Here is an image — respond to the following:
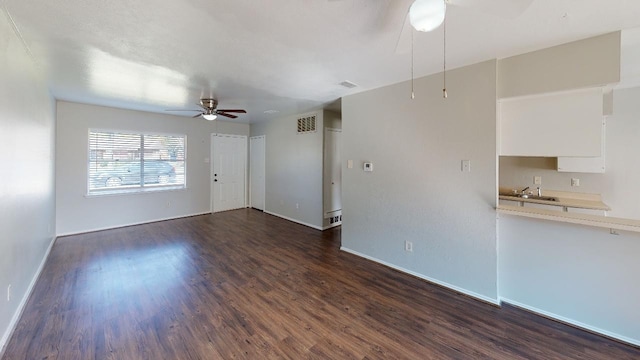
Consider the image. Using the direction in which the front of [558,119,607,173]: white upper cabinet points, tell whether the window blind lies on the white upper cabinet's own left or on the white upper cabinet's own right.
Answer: on the white upper cabinet's own right

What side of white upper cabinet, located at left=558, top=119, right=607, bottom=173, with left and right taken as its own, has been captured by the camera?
front

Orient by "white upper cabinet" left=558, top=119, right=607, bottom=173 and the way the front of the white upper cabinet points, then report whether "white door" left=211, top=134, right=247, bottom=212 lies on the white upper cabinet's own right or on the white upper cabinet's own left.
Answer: on the white upper cabinet's own right

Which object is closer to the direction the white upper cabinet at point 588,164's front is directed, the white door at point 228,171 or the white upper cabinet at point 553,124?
the white upper cabinet

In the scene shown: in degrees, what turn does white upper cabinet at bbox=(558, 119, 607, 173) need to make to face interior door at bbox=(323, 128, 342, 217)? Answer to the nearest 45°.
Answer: approximately 90° to its right

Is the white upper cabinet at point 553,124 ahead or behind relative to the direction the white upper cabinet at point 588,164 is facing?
ahead
